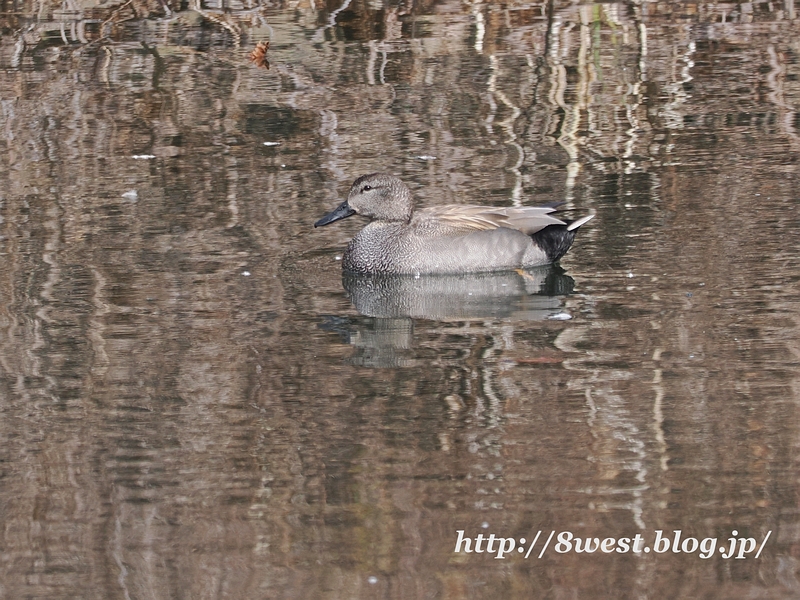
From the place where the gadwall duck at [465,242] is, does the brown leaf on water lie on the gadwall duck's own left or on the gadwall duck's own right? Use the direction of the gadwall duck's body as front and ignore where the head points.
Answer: on the gadwall duck's own right

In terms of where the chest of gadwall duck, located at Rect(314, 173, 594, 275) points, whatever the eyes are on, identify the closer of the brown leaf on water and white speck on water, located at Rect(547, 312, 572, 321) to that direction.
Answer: the brown leaf on water

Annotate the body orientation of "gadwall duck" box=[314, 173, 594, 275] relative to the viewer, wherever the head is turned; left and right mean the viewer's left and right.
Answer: facing to the left of the viewer

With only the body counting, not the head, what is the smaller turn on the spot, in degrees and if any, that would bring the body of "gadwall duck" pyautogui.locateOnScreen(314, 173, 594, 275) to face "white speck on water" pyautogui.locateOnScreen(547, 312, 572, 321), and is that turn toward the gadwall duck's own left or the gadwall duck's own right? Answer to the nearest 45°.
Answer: approximately 135° to the gadwall duck's own left
